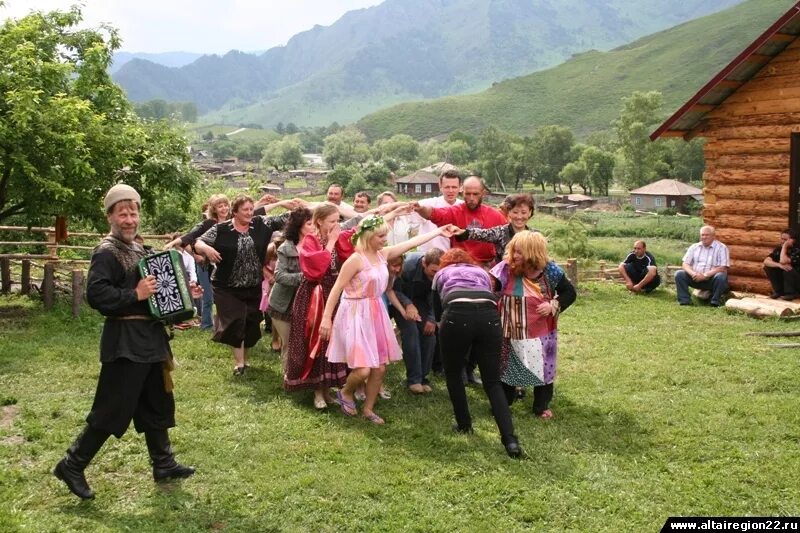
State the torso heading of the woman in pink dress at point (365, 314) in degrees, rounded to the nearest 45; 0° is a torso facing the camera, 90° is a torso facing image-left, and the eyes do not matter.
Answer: approximately 315°

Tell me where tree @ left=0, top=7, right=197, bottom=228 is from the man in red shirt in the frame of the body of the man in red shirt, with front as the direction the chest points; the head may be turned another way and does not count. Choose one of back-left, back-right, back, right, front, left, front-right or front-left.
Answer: right

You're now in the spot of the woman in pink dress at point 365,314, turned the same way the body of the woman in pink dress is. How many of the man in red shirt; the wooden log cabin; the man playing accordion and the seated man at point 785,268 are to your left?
3

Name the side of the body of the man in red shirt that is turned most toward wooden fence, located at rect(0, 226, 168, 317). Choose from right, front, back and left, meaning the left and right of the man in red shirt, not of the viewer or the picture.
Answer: right

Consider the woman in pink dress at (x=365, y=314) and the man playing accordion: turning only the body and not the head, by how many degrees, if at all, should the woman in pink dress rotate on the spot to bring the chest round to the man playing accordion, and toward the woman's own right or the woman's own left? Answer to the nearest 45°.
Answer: approximately 90° to the woman's own right

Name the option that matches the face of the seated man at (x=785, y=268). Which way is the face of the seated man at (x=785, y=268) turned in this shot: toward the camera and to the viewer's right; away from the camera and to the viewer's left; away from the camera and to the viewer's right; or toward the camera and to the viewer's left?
toward the camera and to the viewer's left

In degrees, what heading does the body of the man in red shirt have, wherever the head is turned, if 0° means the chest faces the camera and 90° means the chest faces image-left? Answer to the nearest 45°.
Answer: approximately 45°
